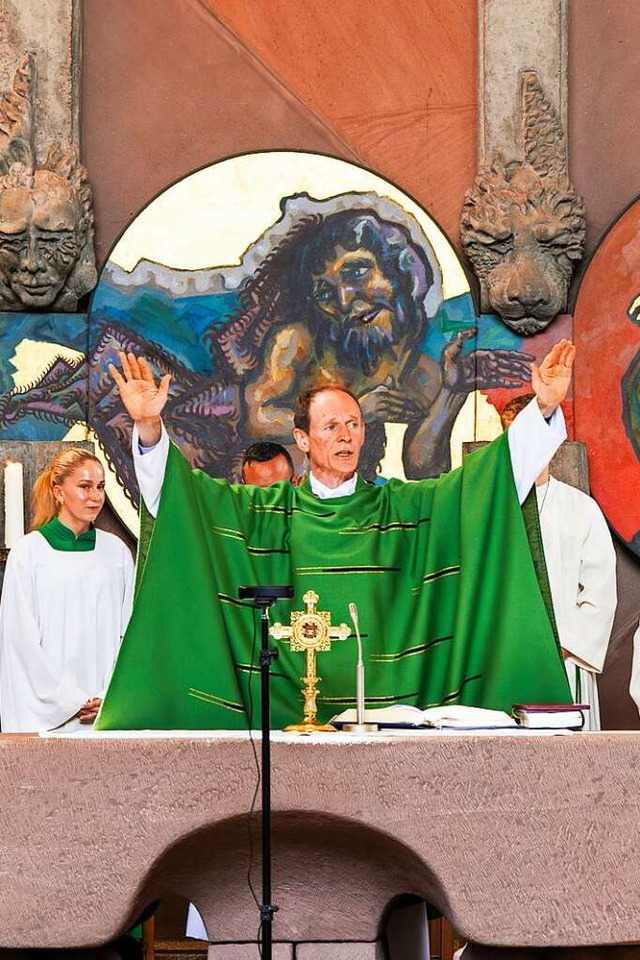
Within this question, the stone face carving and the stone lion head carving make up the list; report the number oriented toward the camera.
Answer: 2

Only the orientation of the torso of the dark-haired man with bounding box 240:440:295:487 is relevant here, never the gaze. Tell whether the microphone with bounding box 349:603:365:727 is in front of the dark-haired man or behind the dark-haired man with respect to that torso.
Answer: in front

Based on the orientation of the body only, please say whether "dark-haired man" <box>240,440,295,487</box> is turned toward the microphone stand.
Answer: yes

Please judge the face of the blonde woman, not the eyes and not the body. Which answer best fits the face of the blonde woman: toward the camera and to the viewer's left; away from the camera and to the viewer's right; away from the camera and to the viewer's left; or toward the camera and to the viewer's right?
toward the camera and to the viewer's right

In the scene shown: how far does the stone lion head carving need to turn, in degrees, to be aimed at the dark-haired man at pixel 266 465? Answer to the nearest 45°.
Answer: approximately 90° to its right

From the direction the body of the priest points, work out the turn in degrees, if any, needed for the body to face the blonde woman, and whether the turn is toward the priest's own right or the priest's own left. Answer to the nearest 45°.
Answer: approximately 135° to the priest's own right
